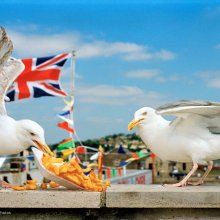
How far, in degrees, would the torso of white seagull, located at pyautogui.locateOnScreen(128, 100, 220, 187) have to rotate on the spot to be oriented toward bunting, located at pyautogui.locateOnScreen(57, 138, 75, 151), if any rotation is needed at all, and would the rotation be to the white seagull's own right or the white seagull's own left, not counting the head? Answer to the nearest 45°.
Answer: approximately 90° to the white seagull's own right

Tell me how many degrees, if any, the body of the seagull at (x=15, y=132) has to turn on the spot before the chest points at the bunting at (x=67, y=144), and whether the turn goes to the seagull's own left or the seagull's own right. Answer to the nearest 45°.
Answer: approximately 90° to the seagull's own left

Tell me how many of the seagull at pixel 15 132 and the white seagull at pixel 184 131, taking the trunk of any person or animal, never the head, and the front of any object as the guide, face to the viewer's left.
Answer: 1

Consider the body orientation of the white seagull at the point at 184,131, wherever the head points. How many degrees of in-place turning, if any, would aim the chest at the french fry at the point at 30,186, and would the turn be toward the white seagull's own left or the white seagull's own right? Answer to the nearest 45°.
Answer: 0° — it already faces it

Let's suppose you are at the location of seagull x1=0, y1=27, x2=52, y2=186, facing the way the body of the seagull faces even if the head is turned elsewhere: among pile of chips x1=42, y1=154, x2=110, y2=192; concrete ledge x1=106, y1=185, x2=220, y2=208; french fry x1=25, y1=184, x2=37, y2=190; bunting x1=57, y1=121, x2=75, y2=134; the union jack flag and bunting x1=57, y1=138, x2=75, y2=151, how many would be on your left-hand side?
3

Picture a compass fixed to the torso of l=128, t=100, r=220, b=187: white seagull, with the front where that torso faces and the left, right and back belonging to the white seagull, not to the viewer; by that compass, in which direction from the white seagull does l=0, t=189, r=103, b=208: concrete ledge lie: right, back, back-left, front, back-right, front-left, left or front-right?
front-left

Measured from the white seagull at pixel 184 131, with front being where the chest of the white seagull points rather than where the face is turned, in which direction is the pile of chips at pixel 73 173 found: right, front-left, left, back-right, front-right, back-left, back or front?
front-left

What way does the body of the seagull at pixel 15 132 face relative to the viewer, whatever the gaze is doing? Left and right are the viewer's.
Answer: facing to the right of the viewer

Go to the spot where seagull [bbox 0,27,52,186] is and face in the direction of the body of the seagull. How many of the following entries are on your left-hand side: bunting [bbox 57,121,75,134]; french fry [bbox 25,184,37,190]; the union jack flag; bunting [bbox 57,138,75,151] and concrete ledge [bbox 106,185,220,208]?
3

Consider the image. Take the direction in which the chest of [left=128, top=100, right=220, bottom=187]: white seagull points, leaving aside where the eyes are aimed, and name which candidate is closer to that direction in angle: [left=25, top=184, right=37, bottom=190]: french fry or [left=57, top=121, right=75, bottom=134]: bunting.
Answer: the french fry

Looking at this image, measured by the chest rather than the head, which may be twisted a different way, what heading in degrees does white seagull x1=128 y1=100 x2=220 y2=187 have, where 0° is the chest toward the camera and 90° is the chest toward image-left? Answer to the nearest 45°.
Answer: approximately 90°

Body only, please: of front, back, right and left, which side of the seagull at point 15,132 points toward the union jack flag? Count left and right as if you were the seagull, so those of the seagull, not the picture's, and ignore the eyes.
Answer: left

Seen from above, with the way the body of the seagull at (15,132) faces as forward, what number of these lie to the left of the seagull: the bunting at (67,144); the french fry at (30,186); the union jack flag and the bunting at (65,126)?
3

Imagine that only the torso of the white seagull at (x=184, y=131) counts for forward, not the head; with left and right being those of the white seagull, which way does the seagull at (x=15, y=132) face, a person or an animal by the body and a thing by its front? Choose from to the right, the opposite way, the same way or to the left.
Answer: the opposite way
